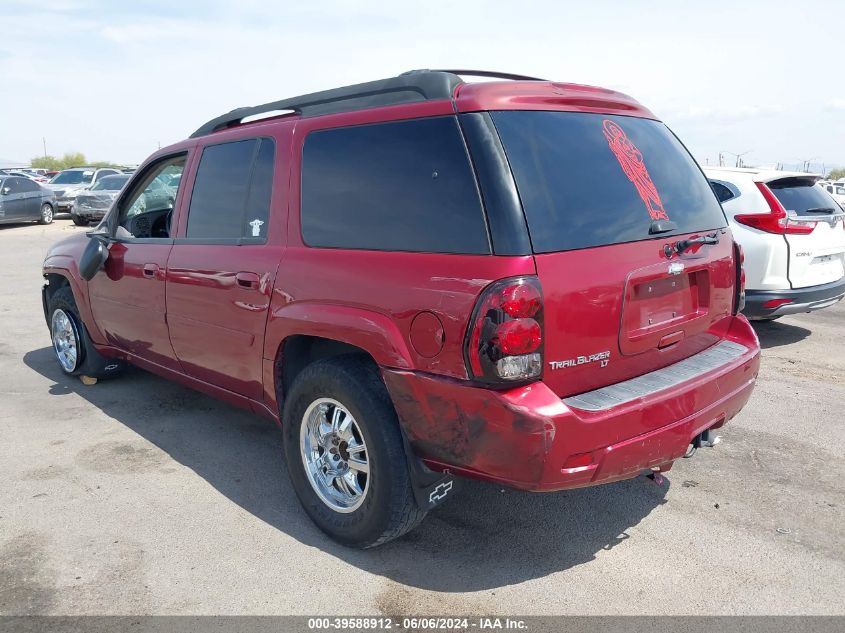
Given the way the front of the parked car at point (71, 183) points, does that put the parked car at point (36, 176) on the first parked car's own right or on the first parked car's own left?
on the first parked car's own right

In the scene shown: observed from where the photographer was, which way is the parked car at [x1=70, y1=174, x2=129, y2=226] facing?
facing the viewer and to the left of the viewer

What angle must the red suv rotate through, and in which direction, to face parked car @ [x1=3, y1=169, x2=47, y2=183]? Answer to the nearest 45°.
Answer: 0° — it already faces it

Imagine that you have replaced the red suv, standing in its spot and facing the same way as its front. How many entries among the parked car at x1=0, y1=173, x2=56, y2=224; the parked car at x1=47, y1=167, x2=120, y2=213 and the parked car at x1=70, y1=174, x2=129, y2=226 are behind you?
0

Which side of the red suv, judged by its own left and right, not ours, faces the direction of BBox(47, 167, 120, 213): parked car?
front

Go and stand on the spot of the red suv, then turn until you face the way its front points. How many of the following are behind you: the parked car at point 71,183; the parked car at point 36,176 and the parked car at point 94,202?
0

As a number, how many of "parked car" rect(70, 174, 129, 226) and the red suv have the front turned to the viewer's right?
0

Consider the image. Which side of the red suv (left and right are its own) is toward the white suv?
right

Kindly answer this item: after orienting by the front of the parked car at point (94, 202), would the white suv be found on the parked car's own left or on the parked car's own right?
on the parked car's own left

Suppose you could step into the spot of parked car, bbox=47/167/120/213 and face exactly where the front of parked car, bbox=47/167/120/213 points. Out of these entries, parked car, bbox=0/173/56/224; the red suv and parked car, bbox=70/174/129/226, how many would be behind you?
0

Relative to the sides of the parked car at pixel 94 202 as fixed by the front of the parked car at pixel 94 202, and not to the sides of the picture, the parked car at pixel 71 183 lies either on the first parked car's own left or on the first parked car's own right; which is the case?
on the first parked car's own right

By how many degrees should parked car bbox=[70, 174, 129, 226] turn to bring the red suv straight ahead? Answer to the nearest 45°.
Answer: approximately 45° to its left

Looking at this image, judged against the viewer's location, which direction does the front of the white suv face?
facing away from the viewer and to the left of the viewer

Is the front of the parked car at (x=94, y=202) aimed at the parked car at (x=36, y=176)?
no

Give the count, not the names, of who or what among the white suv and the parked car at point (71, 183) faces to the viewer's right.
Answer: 0

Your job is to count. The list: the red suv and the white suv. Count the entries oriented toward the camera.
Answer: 0

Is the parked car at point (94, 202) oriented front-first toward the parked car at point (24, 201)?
no

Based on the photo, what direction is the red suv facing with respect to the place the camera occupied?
facing away from the viewer and to the left of the viewer
